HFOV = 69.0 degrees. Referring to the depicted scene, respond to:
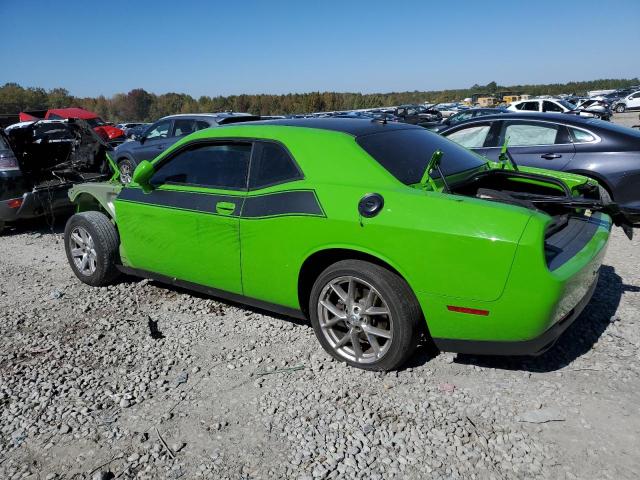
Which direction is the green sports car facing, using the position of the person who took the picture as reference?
facing away from the viewer and to the left of the viewer

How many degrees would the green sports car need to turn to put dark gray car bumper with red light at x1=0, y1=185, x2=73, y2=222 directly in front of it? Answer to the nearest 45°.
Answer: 0° — it already faces it

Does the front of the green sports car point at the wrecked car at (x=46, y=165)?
yes
